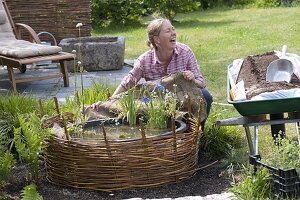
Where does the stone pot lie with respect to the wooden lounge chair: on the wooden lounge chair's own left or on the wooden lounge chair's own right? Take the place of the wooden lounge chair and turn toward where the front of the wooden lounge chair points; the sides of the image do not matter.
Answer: on the wooden lounge chair's own left

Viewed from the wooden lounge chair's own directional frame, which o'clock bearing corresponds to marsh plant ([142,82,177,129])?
The marsh plant is roughly at 1 o'clock from the wooden lounge chair.

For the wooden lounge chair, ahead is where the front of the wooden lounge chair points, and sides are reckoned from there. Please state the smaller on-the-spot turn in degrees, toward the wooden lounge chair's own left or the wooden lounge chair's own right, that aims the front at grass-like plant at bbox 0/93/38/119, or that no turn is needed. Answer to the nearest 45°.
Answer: approximately 45° to the wooden lounge chair's own right

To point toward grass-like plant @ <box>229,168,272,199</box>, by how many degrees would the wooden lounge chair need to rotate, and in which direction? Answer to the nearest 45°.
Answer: approximately 45° to its right

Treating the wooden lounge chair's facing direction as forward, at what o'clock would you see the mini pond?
The mini pond is roughly at 1 o'clock from the wooden lounge chair.

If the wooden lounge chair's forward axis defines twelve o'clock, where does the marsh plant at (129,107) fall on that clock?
The marsh plant is roughly at 1 o'clock from the wooden lounge chair.

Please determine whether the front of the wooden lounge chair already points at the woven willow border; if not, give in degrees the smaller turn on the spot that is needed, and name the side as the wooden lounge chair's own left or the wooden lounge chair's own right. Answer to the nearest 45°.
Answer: approximately 45° to the wooden lounge chair's own right

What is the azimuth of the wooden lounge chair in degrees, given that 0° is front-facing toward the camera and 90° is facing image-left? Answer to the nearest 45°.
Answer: approximately 315°
